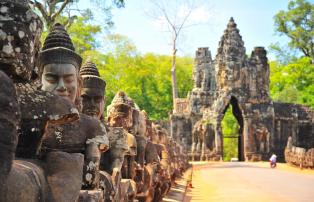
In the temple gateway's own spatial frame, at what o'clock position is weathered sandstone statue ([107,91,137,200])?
The weathered sandstone statue is roughly at 12 o'clock from the temple gateway.

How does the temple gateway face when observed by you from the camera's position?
facing the viewer

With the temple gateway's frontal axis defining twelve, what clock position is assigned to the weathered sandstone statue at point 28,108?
The weathered sandstone statue is roughly at 12 o'clock from the temple gateway.

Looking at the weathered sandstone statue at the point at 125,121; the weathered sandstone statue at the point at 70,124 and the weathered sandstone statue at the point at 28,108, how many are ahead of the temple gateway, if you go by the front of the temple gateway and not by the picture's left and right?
3

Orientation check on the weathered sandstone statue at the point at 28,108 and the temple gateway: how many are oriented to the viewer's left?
0

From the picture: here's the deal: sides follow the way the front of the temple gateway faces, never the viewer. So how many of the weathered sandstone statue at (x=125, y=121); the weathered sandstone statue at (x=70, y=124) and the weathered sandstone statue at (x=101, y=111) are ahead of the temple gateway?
3

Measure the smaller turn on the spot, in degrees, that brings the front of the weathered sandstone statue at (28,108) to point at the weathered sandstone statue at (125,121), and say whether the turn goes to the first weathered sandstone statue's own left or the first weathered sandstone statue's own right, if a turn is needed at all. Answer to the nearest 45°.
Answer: approximately 135° to the first weathered sandstone statue's own left

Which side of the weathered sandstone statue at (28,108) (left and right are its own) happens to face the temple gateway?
left

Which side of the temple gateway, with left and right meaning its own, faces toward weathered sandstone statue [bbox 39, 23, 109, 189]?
front

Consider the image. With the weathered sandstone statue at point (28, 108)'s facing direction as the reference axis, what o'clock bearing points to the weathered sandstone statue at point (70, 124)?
the weathered sandstone statue at point (70, 124) is roughly at 8 o'clock from the weathered sandstone statue at point (28, 108).

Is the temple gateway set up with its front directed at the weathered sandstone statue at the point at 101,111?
yes
